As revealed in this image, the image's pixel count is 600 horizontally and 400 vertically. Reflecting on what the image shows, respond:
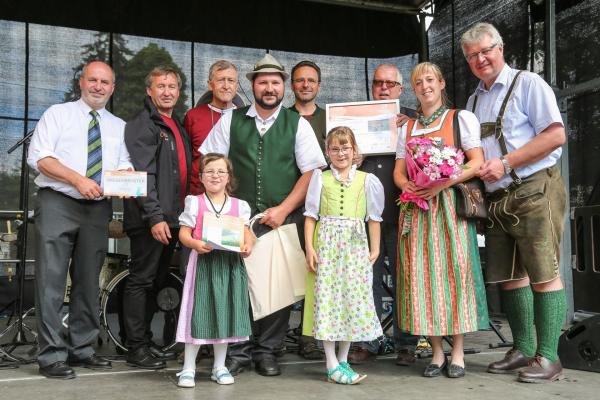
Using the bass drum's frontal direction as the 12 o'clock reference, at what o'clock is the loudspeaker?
The loudspeaker is roughly at 10 o'clock from the bass drum.

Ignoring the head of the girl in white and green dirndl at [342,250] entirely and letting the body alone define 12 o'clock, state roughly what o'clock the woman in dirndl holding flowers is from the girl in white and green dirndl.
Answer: The woman in dirndl holding flowers is roughly at 9 o'clock from the girl in white and green dirndl.

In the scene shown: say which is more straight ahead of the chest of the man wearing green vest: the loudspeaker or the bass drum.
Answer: the loudspeaker

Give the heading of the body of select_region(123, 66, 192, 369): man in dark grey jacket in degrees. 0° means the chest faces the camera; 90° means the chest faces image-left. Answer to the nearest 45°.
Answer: approximately 315°

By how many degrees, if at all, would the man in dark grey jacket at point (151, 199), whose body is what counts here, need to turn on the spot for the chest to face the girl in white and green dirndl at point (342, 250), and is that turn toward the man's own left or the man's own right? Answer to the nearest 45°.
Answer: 0° — they already face them

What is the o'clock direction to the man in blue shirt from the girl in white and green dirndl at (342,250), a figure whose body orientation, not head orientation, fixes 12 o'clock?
The man in blue shirt is roughly at 9 o'clock from the girl in white and green dirndl.

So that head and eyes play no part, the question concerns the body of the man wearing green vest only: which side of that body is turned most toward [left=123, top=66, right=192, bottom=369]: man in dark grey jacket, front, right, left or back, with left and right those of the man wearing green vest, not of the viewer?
right
